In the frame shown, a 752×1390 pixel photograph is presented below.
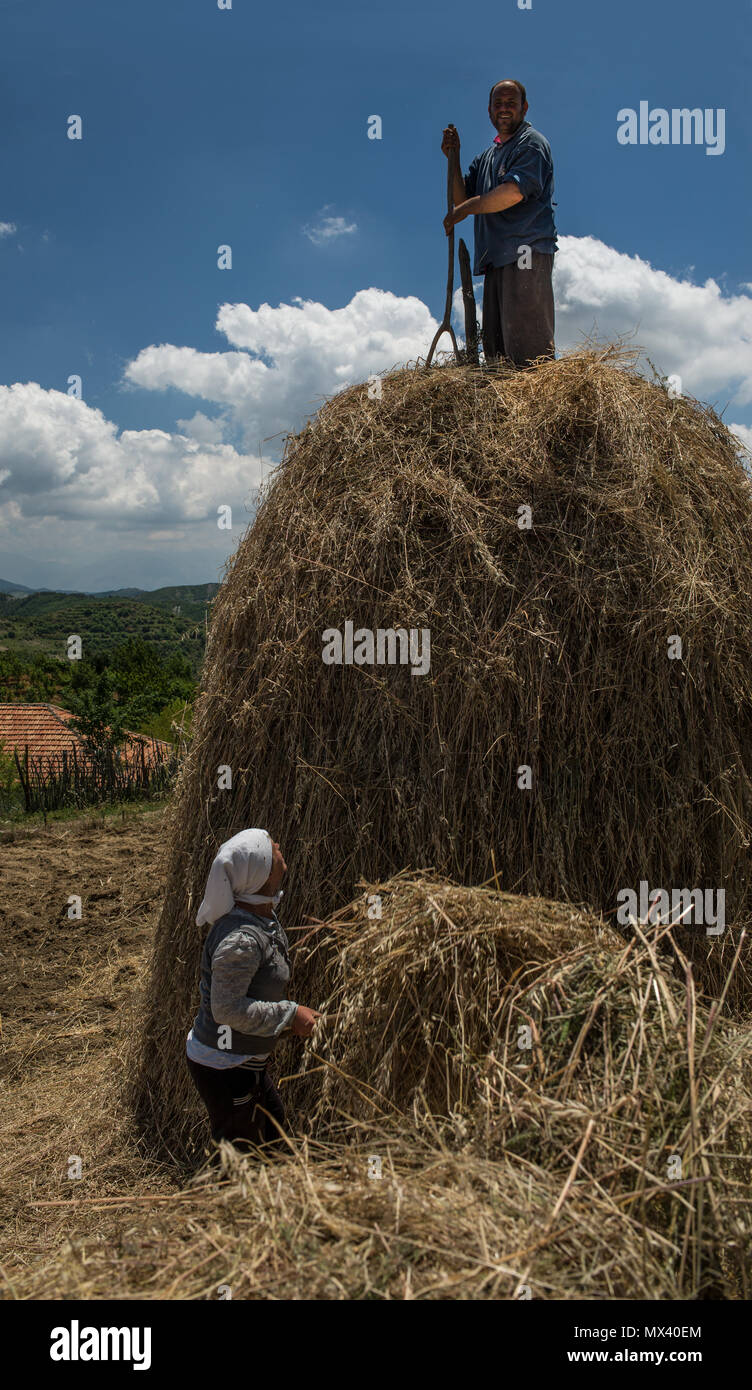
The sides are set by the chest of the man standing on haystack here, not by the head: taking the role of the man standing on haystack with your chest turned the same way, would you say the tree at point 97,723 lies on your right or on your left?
on your right

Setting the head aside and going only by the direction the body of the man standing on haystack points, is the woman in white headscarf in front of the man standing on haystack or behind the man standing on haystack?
in front

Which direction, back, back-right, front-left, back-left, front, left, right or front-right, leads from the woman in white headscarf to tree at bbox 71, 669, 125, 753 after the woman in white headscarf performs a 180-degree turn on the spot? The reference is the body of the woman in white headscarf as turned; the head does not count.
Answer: right

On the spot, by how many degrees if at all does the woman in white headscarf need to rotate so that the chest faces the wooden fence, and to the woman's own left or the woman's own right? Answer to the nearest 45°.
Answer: approximately 90° to the woman's own left

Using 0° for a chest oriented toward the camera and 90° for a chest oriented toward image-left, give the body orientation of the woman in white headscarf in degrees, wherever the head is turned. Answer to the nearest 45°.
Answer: approximately 270°

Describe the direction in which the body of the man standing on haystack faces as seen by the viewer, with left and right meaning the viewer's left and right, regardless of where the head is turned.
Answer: facing the viewer and to the left of the viewer

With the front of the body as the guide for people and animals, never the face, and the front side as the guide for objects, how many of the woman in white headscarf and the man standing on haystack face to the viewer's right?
1

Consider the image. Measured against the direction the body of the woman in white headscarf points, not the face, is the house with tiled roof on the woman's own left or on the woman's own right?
on the woman's own left
